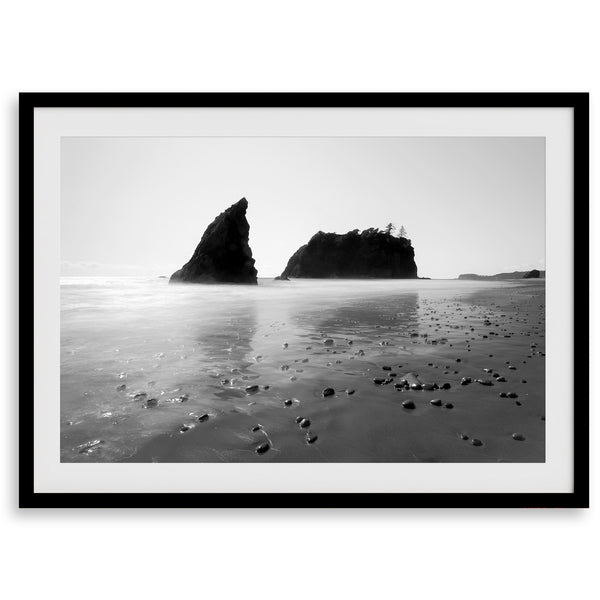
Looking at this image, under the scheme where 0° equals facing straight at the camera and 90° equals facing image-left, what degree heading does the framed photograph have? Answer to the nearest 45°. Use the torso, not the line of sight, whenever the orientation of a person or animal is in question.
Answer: approximately 0°
